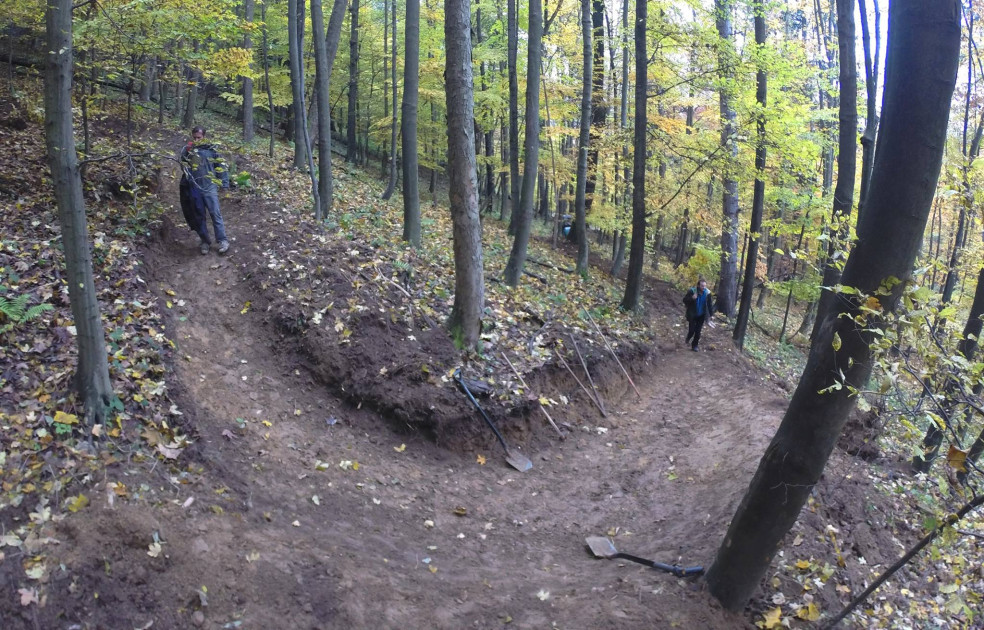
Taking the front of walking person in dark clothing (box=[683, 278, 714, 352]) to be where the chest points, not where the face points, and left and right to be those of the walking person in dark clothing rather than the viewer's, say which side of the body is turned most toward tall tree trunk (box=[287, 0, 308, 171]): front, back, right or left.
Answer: right

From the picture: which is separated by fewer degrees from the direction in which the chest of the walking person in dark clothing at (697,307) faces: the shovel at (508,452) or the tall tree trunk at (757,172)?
the shovel

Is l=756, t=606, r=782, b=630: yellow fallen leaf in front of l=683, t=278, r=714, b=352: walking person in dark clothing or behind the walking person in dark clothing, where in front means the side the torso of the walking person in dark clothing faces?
in front

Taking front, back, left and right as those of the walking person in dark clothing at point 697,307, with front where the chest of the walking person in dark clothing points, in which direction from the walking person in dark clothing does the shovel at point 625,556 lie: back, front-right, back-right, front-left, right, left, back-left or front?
front

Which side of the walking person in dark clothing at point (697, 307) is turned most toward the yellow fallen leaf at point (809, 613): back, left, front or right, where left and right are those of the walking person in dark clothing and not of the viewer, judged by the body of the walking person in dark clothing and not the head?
front

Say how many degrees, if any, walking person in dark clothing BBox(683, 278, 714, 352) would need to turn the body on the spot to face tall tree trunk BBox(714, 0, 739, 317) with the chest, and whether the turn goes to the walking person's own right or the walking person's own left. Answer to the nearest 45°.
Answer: approximately 180°

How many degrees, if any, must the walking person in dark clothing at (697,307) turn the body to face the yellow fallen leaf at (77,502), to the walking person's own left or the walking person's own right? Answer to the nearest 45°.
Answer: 0° — they already face it

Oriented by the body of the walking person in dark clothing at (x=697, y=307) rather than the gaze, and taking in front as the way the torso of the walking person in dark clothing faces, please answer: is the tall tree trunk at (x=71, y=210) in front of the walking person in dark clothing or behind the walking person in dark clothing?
in front

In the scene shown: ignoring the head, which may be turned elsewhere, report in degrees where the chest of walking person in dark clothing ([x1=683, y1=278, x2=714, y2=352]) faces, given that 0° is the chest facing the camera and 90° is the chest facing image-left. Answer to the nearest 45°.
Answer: approximately 0°
